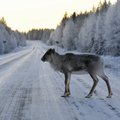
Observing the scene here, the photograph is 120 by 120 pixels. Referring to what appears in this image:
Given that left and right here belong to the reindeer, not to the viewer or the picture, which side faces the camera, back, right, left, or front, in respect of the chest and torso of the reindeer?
left

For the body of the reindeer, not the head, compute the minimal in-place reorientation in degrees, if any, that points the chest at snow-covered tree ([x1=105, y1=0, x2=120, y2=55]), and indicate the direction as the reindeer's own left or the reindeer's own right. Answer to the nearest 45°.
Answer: approximately 90° to the reindeer's own right
